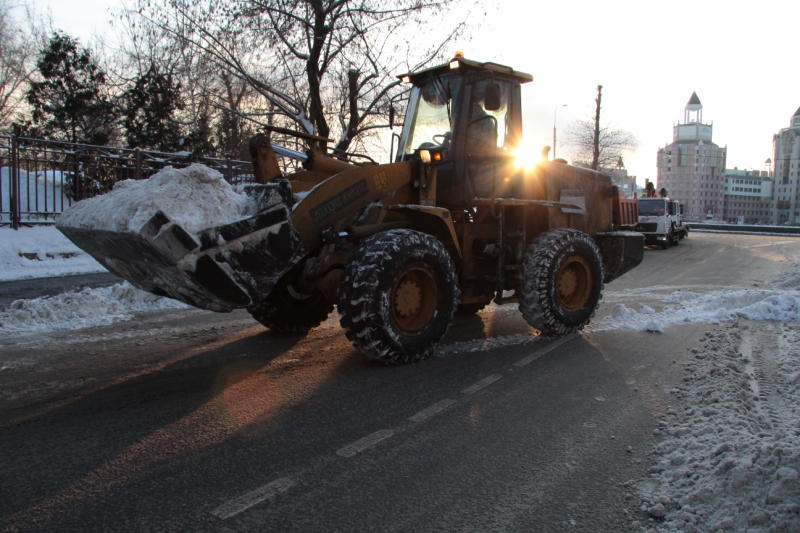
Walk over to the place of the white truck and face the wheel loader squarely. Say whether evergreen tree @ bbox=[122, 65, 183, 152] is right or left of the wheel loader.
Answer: right

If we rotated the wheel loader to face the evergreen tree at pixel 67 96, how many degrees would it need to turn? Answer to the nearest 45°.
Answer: approximately 90° to its right

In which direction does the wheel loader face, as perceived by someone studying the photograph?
facing the viewer and to the left of the viewer

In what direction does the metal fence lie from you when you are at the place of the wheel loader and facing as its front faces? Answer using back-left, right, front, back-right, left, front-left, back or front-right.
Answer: right

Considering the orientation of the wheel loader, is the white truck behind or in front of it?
behind

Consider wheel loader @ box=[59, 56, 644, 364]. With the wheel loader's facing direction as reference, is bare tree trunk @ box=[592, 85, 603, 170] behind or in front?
behind

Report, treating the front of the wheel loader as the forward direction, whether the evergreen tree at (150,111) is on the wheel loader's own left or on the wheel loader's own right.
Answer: on the wheel loader's own right
